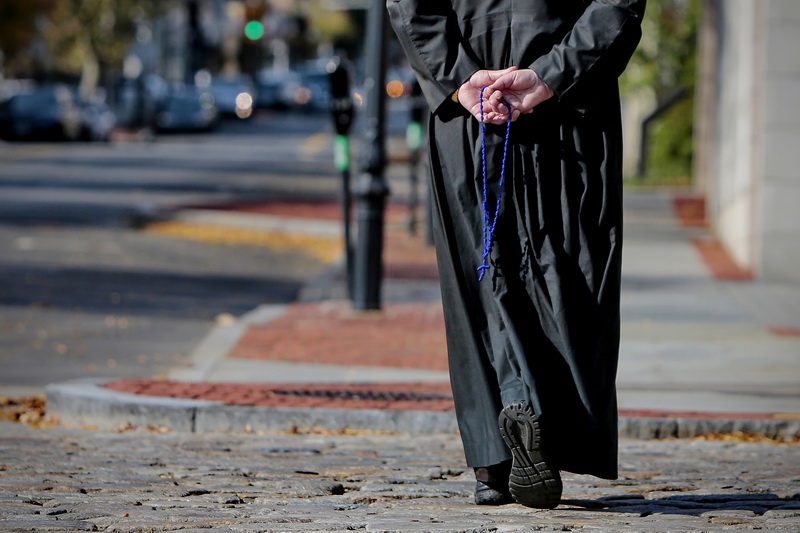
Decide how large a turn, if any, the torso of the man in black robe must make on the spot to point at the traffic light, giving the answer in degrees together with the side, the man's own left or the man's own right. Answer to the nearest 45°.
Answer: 0° — they already face it

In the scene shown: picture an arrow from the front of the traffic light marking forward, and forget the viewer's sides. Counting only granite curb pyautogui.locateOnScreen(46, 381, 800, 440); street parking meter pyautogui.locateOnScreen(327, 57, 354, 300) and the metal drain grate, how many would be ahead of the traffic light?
3

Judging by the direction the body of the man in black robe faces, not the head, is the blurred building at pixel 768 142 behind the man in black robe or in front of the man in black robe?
in front

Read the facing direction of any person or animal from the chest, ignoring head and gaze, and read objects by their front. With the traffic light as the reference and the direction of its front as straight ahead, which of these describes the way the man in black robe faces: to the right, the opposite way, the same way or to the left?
the opposite way

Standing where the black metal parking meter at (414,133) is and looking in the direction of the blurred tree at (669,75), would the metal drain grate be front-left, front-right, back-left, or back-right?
back-right

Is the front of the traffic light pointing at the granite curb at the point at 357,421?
yes

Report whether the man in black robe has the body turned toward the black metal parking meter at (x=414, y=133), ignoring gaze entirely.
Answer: yes

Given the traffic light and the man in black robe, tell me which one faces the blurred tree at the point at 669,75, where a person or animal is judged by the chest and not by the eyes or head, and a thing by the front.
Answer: the man in black robe

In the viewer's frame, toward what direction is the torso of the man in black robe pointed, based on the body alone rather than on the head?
away from the camera

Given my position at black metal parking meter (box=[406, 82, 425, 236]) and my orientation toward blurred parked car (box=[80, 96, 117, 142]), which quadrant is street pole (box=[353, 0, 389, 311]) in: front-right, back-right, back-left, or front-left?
back-left

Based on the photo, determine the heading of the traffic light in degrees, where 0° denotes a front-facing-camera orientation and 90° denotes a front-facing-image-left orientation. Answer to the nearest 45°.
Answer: approximately 0°

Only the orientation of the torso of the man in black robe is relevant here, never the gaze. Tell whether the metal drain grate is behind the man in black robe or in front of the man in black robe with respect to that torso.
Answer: in front

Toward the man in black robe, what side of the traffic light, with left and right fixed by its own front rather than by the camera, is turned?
front

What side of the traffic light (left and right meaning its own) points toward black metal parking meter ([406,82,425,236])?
front

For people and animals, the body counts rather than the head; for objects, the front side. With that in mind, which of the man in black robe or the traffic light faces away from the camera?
the man in black robe

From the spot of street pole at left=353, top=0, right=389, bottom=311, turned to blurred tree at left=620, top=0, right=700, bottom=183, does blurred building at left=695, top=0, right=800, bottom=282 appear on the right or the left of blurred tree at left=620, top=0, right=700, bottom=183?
right

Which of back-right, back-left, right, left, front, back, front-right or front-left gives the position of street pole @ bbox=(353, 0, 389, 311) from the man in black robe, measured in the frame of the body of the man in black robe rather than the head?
front

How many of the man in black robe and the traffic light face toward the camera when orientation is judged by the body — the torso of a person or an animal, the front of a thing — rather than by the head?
1
